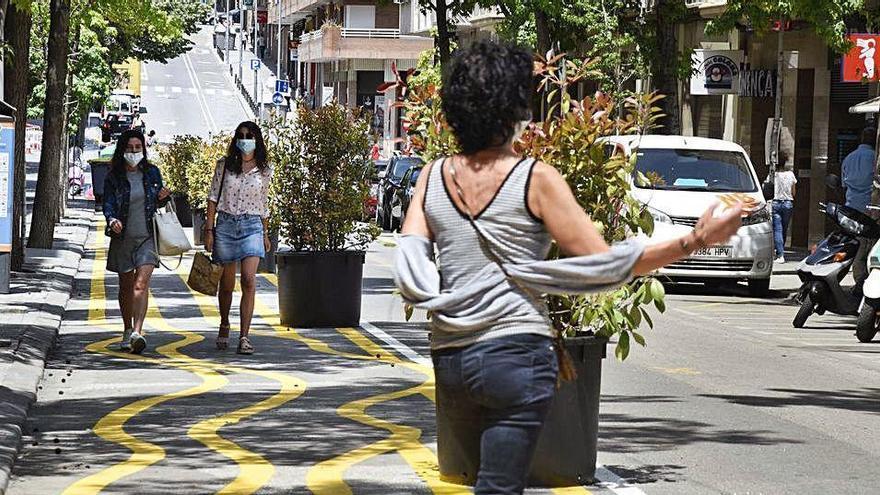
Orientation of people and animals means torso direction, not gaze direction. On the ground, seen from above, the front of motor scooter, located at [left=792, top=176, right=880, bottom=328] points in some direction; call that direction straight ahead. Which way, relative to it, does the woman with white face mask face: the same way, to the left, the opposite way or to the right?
to the left

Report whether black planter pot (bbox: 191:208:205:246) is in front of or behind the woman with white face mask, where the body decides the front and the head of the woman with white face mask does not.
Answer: behind

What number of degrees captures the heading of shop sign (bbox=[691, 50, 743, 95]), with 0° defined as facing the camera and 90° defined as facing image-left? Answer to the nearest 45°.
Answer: approximately 0°

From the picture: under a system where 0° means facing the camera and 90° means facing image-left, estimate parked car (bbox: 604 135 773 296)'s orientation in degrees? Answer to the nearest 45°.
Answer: approximately 0°
